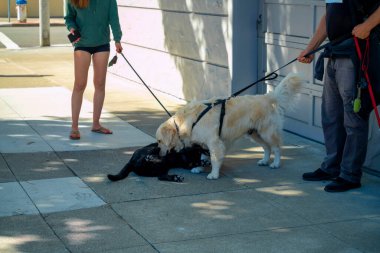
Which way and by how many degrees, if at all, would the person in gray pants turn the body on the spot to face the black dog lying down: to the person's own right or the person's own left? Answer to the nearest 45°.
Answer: approximately 45° to the person's own right

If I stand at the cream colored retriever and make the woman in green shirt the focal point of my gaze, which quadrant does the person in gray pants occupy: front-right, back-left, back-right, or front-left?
back-right

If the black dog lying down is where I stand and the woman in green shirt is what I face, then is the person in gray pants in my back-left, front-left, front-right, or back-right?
back-right

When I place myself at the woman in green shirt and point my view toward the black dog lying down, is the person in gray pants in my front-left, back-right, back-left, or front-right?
front-left

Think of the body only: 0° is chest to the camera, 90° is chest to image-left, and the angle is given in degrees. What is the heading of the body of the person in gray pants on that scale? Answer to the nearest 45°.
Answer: approximately 45°
